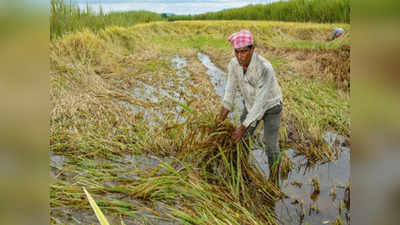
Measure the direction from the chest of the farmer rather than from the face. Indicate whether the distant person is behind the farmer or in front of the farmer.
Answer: behind

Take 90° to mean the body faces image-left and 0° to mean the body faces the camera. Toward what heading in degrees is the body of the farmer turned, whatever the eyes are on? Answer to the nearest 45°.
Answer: approximately 45°
